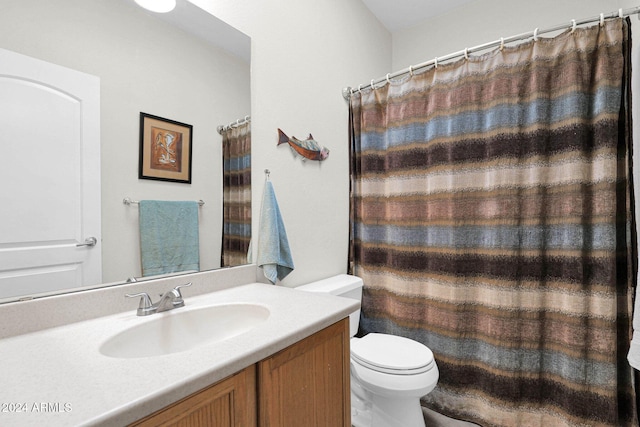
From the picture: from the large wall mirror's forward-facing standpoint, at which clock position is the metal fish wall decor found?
The metal fish wall decor is roughly at 10 o'clock from the large wall mirror.

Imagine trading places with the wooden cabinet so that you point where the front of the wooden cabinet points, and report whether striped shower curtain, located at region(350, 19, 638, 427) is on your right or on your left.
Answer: on your left

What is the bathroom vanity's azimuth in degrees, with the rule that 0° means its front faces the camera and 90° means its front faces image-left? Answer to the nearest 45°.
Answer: approximately 315°

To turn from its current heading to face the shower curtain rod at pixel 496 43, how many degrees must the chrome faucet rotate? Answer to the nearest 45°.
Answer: approximately 45° to its left

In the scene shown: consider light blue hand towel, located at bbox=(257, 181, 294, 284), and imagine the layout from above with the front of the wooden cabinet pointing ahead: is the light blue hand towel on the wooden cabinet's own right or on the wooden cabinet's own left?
on the wooden cabinet's own left

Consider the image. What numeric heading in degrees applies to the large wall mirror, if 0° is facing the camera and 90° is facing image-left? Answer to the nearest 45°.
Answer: approximately 315°
